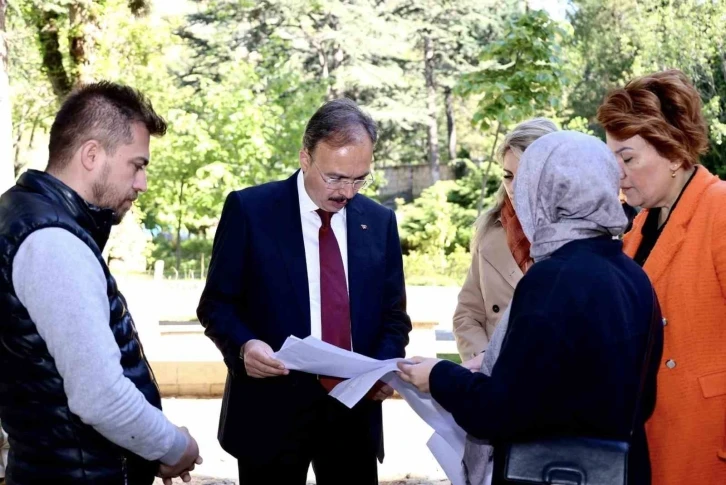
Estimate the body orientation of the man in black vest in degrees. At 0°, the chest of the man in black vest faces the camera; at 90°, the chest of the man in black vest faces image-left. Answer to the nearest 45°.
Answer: approximately 270°

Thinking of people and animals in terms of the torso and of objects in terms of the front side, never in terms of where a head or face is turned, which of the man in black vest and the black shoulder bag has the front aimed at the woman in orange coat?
the man in black vest

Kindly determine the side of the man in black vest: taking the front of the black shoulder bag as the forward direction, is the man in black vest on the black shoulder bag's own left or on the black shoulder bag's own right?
on the black shoulder bag's own right

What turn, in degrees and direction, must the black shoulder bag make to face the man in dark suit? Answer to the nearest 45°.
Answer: approximately 135° to its right

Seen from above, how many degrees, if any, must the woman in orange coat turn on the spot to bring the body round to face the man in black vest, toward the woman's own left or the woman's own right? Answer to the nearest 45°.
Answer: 0° — they already face them

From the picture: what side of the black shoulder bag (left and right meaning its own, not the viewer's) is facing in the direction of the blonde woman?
back

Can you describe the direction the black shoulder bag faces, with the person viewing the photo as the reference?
facing the viewer

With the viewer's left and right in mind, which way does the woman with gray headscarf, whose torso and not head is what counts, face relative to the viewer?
facing away from the viewer and to the left of the viewer

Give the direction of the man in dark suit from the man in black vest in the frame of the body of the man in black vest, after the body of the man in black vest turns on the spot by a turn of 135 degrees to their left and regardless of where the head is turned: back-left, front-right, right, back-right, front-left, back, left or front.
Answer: right

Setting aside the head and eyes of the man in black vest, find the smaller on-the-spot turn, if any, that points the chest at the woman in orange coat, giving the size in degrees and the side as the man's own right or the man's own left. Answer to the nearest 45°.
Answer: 0° — they already face them

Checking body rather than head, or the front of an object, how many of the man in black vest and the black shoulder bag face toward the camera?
1

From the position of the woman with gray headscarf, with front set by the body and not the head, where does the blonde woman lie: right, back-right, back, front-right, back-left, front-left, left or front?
front-right

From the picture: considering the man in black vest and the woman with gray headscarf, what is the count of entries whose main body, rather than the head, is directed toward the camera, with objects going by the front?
0

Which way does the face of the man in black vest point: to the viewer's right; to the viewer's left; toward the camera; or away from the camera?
to the viewer's right

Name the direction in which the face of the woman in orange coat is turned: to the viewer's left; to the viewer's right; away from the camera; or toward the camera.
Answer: to the viewer's left

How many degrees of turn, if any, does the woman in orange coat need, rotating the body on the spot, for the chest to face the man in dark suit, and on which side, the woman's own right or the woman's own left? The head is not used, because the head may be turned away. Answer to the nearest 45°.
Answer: approximately 45° to the woman's own right

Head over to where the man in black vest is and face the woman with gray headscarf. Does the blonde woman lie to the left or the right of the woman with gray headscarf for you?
left

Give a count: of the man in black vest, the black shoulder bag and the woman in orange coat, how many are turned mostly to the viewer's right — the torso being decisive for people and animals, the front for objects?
1
